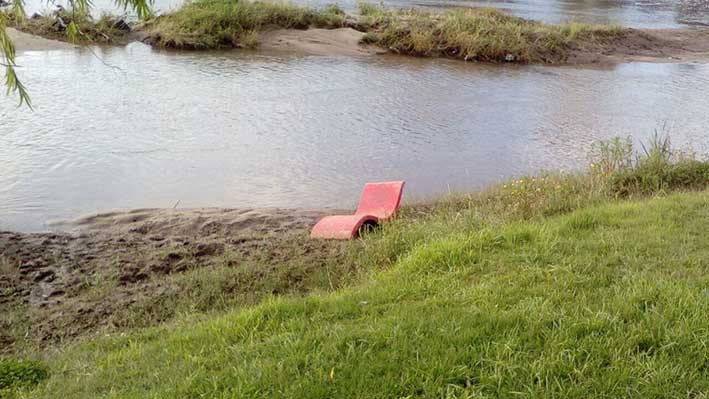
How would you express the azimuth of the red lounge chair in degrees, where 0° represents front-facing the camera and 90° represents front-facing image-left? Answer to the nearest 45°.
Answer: approximately 45°
